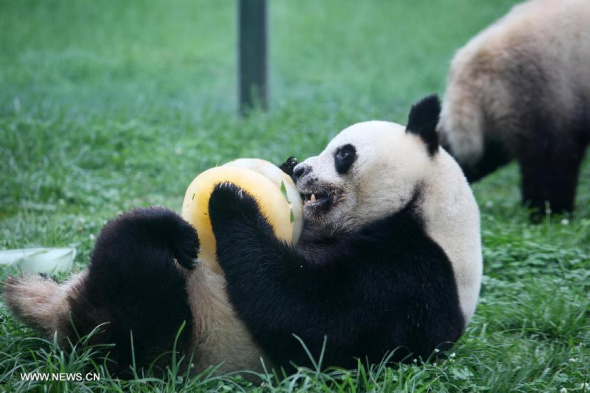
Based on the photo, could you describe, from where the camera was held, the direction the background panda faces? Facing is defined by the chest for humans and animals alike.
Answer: facing to the right of the viewer

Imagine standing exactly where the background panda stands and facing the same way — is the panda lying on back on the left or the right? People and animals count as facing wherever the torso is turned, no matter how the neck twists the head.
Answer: on its right

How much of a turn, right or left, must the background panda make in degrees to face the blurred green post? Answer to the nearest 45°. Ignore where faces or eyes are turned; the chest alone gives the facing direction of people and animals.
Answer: approximately 135° to its left
